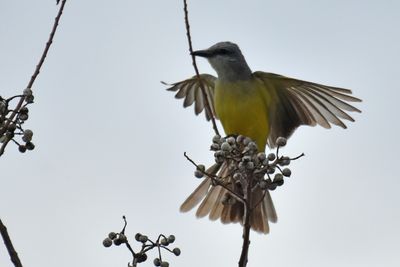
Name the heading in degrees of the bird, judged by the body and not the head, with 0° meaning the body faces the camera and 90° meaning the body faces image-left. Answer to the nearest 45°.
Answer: approximately 45°

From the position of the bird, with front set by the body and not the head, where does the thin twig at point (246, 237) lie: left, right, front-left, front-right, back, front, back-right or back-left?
front-left

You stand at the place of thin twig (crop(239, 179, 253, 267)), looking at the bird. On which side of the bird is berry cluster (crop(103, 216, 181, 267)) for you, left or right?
left

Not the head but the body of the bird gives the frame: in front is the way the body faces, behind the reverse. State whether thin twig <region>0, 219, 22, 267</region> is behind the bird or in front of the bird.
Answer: in front
